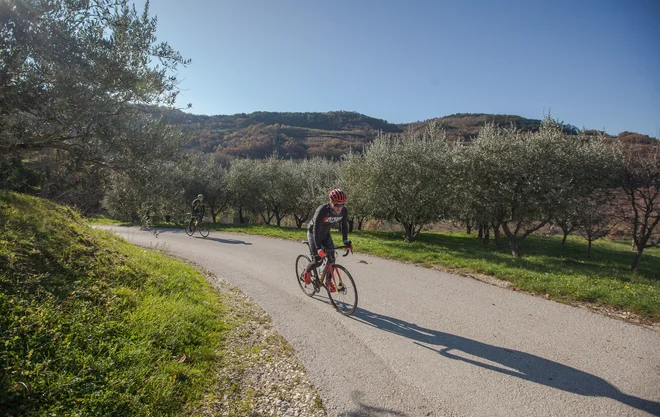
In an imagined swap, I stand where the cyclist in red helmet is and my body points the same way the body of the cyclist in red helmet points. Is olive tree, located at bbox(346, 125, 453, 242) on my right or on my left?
on my left

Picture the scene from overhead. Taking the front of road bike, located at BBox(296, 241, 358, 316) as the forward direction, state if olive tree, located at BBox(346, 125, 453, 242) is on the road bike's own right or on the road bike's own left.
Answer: on the road bike's own left

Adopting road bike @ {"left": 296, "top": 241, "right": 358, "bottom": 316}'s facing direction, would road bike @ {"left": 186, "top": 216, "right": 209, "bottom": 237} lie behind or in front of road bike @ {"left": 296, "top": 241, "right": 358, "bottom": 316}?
behind

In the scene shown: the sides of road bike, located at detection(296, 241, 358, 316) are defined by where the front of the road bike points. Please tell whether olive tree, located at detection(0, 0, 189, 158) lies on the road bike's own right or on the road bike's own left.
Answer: on the road bike's own right

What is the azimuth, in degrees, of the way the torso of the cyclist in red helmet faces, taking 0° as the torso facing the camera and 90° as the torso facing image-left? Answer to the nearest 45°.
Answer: approximately 315°

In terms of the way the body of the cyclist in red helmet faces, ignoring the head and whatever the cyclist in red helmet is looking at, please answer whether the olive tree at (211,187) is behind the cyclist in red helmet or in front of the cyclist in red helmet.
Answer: behind

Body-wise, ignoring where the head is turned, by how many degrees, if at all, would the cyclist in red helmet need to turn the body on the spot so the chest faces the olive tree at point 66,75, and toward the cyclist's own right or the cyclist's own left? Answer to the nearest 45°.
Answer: approximately 90° to the cyclist's own right

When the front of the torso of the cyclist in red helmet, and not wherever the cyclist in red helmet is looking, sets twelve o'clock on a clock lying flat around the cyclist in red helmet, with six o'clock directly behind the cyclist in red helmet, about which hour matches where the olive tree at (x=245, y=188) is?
The olive tree is roughly at 7 o'clock from the cyclist in red helmet.

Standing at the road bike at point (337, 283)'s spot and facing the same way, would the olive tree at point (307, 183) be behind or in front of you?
behind

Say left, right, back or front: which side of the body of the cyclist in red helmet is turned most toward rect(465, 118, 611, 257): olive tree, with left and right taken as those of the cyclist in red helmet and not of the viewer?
left
